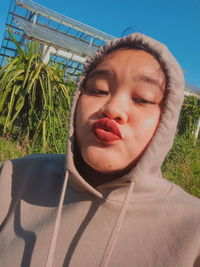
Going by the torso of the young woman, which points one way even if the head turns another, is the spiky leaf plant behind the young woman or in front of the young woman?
behind

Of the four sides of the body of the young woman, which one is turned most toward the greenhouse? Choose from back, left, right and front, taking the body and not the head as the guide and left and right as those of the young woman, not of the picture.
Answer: back

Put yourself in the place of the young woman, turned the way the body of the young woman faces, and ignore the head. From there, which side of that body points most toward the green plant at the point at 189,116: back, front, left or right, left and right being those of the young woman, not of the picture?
back

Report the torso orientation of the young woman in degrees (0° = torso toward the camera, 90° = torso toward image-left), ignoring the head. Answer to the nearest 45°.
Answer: approximately 0°
